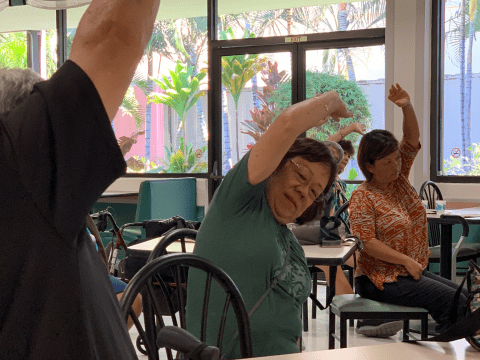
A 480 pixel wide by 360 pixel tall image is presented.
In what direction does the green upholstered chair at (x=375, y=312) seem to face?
toward the camera

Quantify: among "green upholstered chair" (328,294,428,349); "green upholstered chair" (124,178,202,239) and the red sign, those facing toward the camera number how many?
3

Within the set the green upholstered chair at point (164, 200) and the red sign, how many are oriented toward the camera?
2

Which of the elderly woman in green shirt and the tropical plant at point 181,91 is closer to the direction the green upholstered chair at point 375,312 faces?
the elderly woman in green shirt

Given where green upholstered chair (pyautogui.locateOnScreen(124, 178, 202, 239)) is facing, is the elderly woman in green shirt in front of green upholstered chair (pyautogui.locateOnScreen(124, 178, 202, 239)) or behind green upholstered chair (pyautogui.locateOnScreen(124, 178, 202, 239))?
in front

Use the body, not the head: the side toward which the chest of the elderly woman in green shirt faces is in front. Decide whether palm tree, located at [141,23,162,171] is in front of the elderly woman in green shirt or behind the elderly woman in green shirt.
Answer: behind

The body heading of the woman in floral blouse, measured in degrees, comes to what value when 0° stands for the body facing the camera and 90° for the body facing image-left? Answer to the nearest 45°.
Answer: approximately 315°

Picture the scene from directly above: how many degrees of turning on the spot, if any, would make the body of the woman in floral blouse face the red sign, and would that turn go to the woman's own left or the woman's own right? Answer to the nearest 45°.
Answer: approximately 135° to the woman's own left

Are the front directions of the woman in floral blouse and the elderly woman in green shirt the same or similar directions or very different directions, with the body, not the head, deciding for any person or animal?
same or similar directions

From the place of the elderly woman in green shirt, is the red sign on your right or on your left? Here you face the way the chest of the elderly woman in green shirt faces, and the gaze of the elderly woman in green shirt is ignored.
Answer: on your left

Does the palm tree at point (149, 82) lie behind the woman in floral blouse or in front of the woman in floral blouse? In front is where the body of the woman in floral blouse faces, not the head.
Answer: behind

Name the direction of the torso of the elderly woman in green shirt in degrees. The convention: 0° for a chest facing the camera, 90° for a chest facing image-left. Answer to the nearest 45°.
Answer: approximately 315°

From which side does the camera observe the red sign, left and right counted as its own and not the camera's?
front

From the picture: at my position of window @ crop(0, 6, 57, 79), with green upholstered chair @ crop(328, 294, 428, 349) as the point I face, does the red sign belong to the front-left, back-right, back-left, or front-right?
front-left

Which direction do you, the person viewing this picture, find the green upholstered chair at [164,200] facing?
facing the viewer

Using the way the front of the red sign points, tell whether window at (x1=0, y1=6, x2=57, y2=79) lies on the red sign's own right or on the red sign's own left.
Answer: on the red sign's own right
